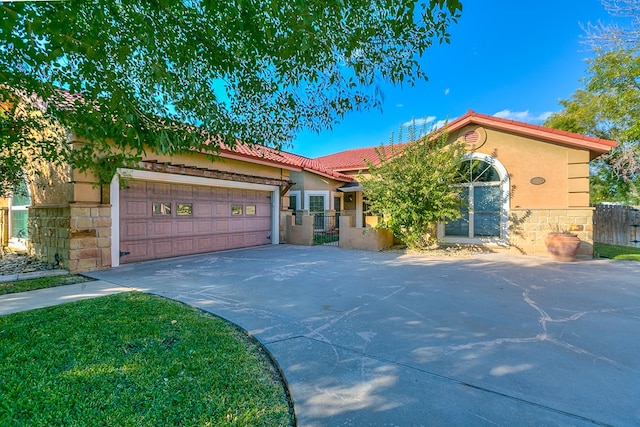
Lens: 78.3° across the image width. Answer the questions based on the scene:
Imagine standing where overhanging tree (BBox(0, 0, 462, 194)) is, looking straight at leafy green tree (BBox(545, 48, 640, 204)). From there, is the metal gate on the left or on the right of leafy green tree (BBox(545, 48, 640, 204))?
left

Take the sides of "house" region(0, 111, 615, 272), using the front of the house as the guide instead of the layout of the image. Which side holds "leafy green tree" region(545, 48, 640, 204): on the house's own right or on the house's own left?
on the house's own left

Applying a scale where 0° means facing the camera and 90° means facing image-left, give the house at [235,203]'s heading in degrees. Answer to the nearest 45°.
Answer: approximately 0°

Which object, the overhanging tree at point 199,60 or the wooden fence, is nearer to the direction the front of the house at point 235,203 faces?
the overhanging tree

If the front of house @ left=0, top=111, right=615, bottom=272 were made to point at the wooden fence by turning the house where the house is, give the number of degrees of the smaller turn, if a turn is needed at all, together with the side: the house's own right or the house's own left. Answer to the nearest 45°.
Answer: approximately 90° to the house's own left
